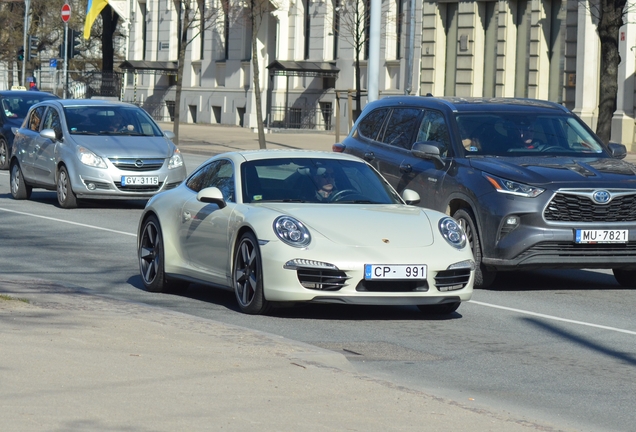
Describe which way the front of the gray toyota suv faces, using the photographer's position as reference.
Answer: facing the viewer and to the right of the viewer

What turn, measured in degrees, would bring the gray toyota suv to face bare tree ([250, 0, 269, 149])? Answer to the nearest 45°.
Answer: approximately 135° to its left

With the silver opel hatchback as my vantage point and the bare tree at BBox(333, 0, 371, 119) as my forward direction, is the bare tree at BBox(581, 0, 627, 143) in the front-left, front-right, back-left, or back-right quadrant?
front-right

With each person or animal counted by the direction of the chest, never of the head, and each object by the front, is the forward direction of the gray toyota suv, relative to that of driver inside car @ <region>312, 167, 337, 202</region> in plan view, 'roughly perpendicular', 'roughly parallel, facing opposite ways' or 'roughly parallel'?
roughly parallel

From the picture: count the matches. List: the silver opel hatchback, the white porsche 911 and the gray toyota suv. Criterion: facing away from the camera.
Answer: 0

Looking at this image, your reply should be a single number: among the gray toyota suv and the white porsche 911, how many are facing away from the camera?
0

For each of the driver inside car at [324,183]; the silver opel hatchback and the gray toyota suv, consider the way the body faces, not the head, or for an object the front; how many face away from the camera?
0

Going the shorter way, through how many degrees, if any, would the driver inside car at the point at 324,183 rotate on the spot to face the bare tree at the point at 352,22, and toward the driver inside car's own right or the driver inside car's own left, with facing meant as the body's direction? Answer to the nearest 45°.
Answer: approximately 135° to the driver inside car's own left

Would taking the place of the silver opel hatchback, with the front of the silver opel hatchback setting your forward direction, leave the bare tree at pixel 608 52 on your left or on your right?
on your left

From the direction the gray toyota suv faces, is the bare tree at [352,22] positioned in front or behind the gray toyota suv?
behind

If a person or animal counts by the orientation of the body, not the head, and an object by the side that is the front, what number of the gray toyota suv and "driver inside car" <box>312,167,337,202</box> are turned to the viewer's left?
0
